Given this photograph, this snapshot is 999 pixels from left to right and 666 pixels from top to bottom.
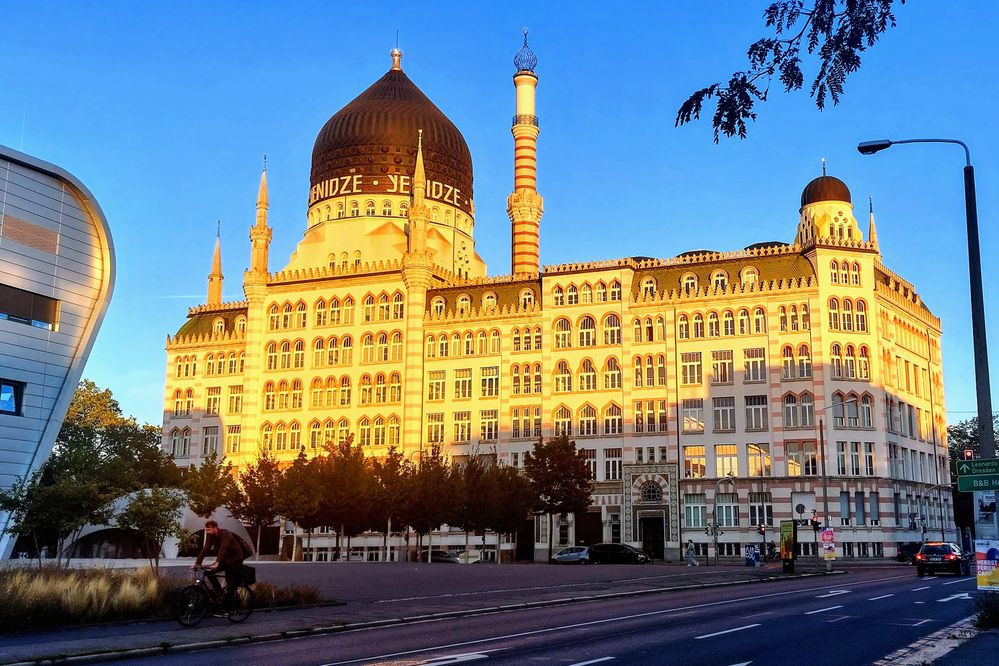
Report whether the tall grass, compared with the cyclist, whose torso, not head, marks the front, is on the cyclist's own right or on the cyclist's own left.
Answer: on the cyclist's own right

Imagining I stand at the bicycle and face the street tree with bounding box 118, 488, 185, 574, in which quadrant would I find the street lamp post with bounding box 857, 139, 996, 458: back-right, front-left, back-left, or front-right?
back-right

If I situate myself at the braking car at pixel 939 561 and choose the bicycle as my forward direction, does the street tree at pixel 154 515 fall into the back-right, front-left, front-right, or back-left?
front-right

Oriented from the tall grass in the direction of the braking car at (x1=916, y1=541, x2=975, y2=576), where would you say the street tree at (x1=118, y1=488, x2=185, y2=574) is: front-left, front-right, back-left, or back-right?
front-left

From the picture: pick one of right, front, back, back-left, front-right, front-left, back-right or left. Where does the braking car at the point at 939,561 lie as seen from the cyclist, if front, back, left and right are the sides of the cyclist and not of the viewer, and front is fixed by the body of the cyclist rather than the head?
back

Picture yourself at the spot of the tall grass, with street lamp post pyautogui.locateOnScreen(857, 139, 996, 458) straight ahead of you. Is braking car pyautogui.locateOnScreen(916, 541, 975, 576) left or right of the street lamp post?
left

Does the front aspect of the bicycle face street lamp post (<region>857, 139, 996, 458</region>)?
no

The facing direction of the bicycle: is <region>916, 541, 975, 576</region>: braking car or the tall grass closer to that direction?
the tall grass

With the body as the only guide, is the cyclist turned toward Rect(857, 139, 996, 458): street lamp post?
no

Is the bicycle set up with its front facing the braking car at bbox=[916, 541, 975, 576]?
no

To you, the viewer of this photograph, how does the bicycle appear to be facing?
facing the viewer and to the left of the viewer
